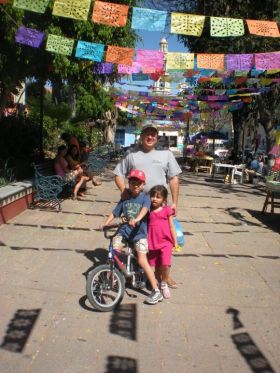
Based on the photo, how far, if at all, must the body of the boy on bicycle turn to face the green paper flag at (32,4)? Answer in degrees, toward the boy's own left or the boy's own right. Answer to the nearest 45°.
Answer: approximately 90° to the boy's own right

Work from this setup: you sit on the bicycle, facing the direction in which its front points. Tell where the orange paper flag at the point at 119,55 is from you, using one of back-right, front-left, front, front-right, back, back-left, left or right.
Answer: back-right

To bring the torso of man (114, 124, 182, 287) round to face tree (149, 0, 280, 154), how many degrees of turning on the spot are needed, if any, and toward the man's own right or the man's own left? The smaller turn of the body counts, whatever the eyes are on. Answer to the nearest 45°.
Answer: approximately 180°

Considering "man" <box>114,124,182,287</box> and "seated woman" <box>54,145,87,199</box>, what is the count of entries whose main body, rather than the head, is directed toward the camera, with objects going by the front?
1

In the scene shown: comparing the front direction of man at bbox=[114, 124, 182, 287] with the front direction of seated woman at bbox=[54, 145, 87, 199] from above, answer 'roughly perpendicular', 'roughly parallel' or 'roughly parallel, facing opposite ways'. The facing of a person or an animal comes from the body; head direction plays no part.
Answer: roughly perpendicular

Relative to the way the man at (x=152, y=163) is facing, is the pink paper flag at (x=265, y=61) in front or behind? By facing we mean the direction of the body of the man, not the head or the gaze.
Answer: behind

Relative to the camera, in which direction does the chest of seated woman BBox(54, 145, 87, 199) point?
to the viewer's right

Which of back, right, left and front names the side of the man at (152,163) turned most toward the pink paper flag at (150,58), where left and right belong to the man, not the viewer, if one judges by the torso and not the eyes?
back

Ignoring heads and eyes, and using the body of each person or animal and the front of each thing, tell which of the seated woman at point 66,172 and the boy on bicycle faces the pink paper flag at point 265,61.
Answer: the seated woman

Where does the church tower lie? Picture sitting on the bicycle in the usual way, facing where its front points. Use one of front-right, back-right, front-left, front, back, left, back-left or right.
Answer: back-right

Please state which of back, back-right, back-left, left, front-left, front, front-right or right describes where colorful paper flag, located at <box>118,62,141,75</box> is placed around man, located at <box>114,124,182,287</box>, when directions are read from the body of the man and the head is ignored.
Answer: back
